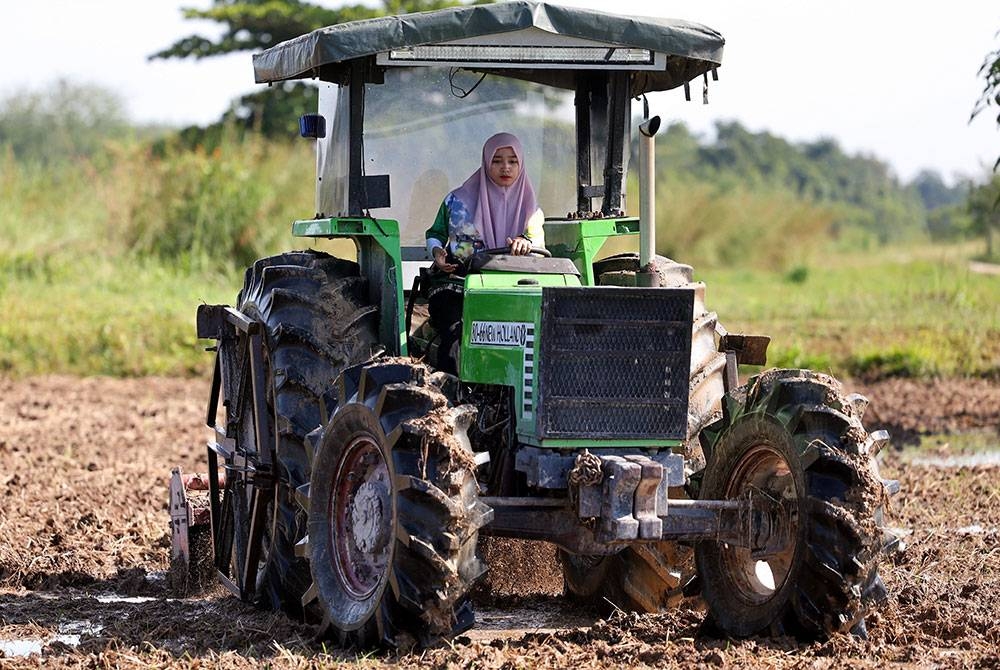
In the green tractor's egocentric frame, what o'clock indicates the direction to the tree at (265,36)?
The tree is roughly at 7 o'clock from the green tractor.

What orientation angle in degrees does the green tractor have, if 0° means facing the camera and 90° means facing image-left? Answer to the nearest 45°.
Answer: approximately 315°
